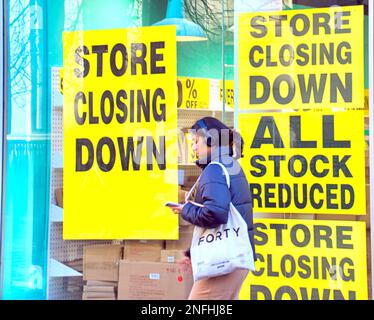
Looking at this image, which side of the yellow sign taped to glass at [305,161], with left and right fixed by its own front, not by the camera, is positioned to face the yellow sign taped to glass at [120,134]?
right

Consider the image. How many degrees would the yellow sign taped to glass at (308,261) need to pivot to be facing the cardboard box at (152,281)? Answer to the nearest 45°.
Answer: approximately 90° to its right

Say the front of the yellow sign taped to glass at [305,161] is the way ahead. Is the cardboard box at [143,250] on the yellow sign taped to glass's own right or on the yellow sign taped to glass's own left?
on the yellow sign taped to glass's own right

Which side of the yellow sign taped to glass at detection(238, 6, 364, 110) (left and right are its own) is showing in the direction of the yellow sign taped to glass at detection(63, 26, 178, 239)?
right

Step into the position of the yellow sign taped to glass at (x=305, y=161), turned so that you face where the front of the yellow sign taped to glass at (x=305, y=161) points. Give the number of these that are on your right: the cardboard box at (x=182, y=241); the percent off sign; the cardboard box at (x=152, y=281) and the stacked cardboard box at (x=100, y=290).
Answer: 4

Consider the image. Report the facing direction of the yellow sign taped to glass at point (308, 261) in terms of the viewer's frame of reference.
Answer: facing the viewer

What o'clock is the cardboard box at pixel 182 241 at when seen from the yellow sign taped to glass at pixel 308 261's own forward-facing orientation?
The cardboard box is roughly at 3 o'clock from the yellow sign taped to glass.

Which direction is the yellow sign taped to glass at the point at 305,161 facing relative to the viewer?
toward the camera

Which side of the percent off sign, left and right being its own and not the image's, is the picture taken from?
front
